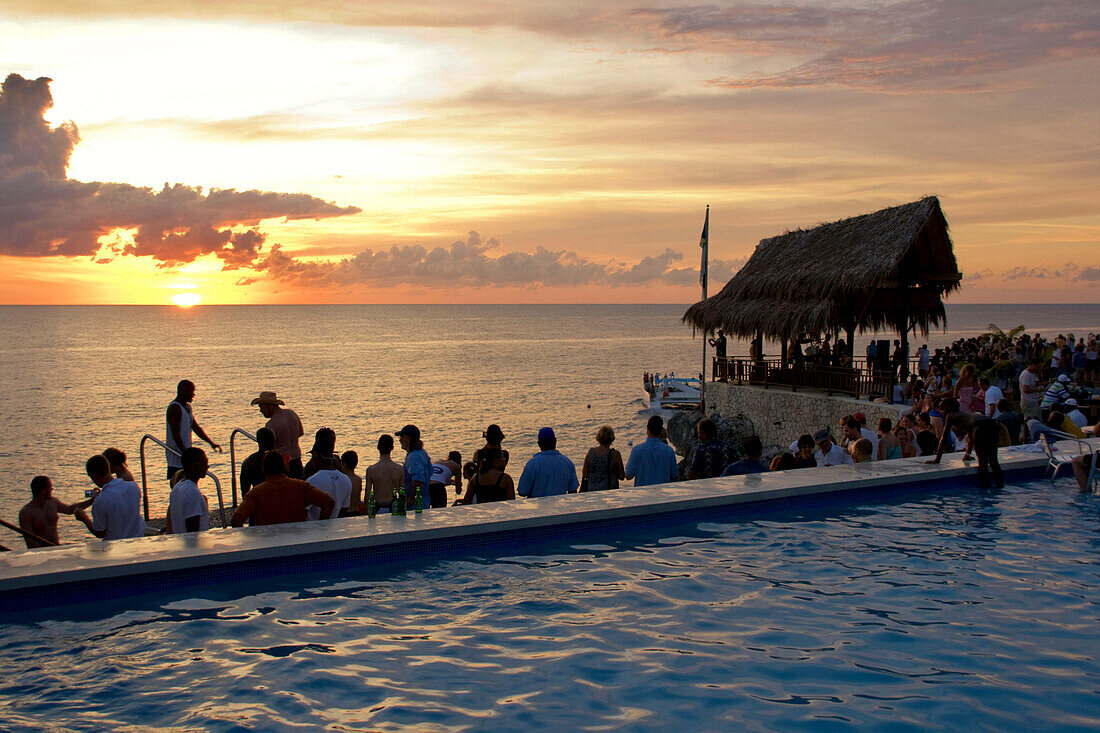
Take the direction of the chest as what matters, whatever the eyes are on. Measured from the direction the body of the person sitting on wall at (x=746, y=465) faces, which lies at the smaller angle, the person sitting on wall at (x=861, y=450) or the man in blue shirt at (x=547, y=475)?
the person sitting on wall

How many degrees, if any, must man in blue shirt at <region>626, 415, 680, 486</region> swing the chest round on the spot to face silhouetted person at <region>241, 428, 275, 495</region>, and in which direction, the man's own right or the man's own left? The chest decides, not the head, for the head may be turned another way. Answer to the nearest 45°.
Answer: approximately 135° to the man's own left

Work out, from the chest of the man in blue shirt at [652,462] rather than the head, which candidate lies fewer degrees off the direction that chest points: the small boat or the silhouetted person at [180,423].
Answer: the small boat

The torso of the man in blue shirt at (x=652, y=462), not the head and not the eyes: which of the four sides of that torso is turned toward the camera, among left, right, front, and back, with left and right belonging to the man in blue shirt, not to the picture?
back

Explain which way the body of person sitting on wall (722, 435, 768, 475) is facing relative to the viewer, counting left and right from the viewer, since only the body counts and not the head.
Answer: facing away from the viewer

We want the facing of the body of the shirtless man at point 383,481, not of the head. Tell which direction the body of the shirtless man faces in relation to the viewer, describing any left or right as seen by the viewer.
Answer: facing away from the viewer

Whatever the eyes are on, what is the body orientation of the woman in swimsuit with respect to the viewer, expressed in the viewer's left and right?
facing away from the viewer

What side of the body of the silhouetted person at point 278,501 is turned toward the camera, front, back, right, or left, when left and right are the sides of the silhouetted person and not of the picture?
back

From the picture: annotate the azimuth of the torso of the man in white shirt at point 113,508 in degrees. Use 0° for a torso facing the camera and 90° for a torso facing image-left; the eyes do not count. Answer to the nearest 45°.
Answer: approximately 135°
